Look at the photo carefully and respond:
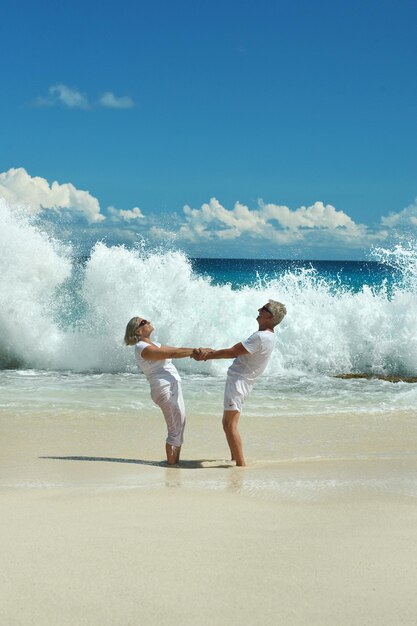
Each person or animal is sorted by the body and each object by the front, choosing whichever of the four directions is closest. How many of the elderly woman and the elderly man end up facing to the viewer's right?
1

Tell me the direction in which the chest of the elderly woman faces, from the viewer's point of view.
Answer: to the viewer's right

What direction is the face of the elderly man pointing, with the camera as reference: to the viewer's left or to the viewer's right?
to the viewer's left

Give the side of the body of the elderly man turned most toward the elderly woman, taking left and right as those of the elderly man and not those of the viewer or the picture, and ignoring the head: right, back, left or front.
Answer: front

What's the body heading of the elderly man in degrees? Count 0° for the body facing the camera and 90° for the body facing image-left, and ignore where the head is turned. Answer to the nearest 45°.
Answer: approximately 90°

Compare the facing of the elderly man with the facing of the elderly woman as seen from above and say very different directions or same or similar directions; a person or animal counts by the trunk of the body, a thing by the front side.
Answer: very different directions

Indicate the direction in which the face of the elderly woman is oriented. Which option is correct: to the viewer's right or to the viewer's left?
to the viewer's right

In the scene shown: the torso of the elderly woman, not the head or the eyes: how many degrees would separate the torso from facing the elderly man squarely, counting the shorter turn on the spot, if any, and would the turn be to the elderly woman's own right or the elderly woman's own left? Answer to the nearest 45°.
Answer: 0° — they already face them
